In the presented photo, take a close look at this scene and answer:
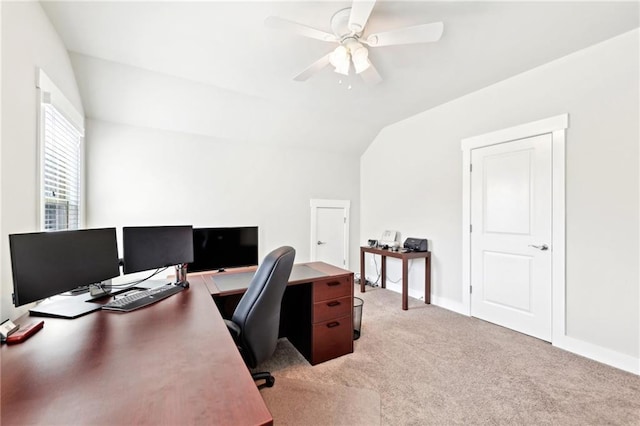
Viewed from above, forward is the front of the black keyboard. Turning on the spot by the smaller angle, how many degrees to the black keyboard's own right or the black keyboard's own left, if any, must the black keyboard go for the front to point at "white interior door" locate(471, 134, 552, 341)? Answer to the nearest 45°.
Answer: approximately 45° to the black keyboard's own left

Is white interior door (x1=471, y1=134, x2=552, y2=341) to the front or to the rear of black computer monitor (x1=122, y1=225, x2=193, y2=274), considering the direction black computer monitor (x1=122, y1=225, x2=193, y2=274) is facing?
to the front

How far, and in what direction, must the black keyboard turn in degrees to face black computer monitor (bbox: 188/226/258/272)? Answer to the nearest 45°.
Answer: approximately 90° to its left

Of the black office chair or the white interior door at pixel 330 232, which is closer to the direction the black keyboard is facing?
the black office chair

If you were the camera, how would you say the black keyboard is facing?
facing the viewer and to the right of the viewer

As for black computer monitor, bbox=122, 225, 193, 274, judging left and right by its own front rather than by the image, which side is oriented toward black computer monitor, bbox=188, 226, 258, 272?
left
